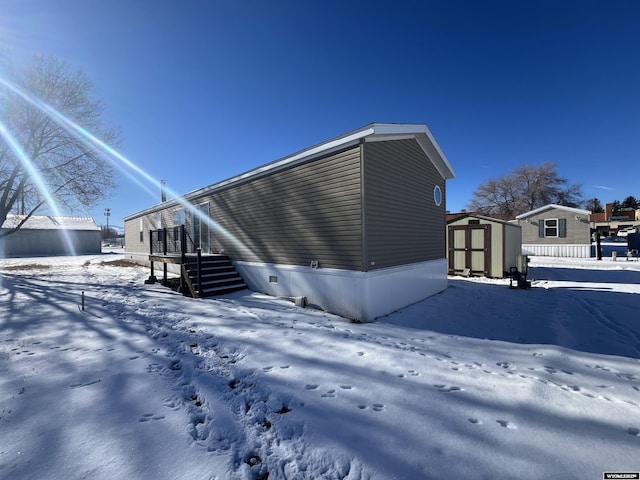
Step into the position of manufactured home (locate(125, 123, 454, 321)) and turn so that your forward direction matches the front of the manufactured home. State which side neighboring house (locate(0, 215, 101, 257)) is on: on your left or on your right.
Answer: on your right

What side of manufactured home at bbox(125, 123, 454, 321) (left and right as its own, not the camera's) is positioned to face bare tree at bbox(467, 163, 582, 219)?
back

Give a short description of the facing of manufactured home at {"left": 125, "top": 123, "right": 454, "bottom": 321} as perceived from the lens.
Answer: facing the viewer and to the left of the viewer

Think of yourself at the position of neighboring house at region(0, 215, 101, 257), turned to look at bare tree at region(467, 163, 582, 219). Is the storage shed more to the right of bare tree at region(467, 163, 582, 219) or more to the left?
right
